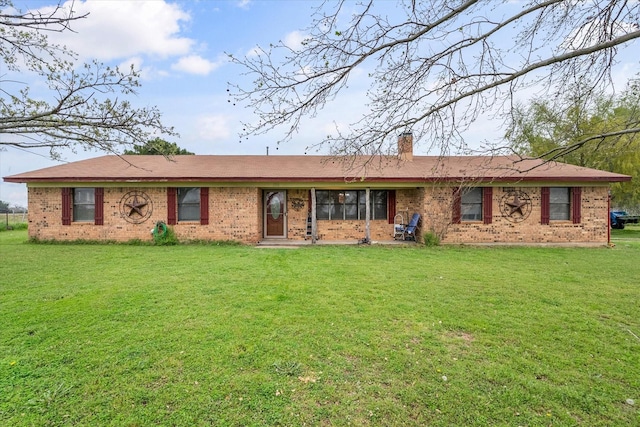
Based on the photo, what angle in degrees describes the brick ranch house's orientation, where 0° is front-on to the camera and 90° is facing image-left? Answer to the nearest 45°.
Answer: approximately 0°
